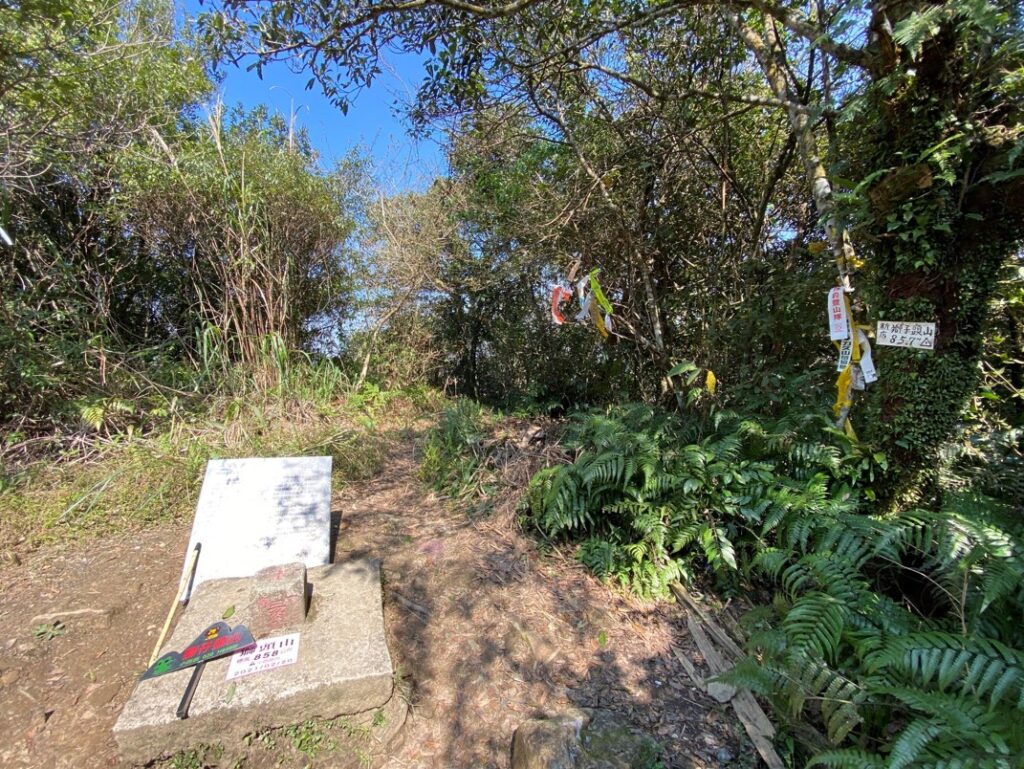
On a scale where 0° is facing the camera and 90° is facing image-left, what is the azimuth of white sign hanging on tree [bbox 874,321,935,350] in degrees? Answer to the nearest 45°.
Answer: approximately 0°

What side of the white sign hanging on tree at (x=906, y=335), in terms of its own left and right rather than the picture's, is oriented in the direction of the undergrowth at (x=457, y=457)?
right

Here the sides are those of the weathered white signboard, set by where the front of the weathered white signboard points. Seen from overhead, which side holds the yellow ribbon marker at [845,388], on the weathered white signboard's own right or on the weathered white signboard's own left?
on the weathered white signboard's own left

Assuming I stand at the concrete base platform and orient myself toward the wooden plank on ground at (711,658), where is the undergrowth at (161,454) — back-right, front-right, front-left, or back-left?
back-left

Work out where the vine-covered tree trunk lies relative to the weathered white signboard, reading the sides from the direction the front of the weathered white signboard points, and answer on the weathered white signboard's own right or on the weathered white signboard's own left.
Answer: on the weathered white signboard's own left

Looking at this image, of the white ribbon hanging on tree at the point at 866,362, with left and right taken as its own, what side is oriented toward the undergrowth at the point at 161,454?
right

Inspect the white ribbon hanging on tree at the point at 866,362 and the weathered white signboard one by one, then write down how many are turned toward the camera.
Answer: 2
